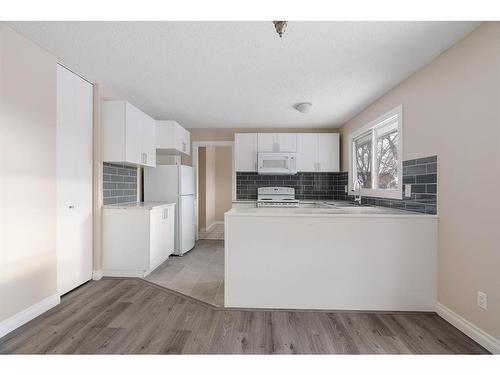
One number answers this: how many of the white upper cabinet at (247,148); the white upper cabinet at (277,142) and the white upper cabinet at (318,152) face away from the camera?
0

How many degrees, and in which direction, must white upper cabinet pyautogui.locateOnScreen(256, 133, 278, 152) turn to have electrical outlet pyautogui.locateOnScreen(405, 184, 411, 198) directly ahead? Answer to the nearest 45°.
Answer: approximately 45° to its left

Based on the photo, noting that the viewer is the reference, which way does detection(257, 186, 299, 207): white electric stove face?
facing the viewer

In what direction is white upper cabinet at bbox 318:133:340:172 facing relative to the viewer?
toward the camera

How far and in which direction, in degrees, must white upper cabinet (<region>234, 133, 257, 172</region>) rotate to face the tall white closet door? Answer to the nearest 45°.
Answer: approximately 45° to its right

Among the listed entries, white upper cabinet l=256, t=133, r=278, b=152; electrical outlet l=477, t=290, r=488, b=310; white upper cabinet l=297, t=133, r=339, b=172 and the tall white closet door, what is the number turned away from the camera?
0

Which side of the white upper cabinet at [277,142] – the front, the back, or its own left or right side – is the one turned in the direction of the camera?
front

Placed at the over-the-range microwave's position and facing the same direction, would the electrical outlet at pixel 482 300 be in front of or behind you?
in front

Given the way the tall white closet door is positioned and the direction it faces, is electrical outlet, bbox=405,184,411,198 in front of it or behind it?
in front

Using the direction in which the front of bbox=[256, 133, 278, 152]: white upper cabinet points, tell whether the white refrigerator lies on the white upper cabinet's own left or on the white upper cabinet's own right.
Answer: on the white upper cabinet's own right

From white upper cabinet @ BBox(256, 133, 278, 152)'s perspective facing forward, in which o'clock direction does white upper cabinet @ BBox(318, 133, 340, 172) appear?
white upper cabinet @ BBox(318, 133, 340, 172) is roughly at 9 o'clock from white upper cabinet @ BBox(256, 133, 278, 152).

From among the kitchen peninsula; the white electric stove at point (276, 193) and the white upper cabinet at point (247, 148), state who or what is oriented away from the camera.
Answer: the kitchen peninsula
